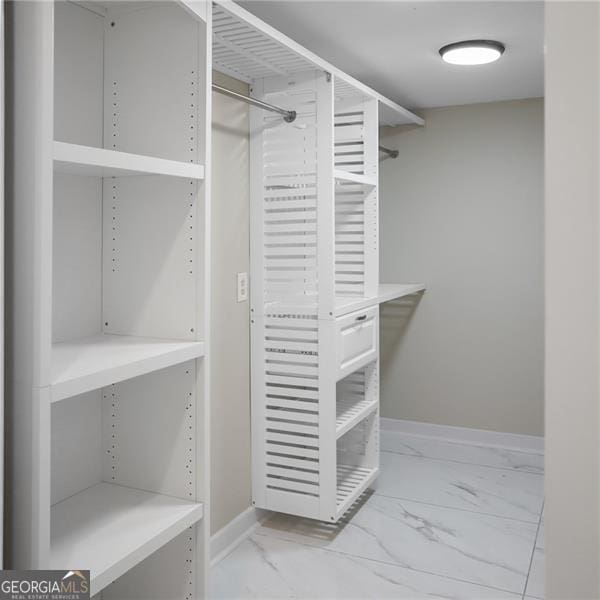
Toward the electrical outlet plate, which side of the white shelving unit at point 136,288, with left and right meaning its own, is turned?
left

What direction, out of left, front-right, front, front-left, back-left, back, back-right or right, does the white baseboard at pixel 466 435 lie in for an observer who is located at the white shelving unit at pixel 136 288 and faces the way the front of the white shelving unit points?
left

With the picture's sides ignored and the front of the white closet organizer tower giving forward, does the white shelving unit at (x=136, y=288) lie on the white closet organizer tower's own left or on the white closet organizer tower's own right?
on the white closet organizer tower's own right

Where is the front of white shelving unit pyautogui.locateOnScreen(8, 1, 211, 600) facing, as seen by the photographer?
facing the viewer and to the right of the viewer

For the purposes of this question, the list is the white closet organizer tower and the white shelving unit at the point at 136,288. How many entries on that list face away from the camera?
0

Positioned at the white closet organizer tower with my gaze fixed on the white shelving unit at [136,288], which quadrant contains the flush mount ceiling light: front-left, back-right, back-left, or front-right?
back-left
